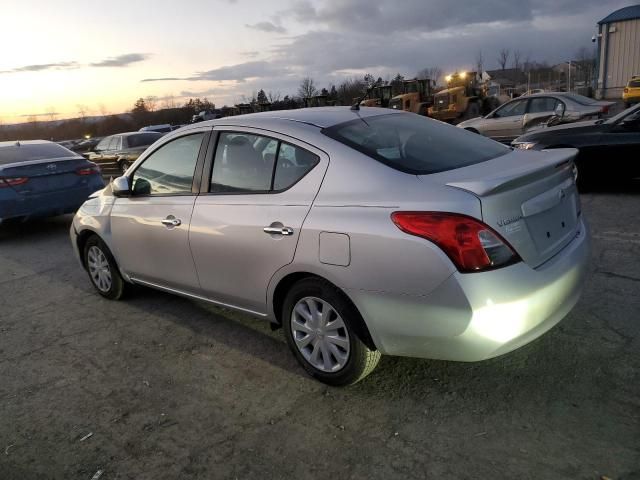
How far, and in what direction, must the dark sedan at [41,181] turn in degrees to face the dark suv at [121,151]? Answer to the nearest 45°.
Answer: approximately 45° to its right

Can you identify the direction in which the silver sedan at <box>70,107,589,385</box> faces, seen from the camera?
facing away from the viewer and to the left of the viewer

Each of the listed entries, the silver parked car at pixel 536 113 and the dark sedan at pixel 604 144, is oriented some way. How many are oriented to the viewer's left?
2

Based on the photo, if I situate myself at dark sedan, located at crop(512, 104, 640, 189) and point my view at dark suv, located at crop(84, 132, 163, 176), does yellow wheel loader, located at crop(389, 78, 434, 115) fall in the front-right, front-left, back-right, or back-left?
front-right

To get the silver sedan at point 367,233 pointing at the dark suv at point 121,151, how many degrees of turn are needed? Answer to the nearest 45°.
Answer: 0° — it already faces it

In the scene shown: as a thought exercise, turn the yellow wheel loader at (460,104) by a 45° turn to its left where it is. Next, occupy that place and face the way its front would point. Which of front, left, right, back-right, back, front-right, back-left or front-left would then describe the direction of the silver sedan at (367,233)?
front

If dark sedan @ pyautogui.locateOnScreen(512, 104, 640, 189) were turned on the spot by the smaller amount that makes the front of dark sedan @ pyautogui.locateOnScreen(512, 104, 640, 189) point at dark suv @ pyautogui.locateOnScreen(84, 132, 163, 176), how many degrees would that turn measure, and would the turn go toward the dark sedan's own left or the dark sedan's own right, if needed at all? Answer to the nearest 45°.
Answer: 0° — it already faces it

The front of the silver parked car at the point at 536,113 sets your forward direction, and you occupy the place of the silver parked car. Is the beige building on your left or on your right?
on your right

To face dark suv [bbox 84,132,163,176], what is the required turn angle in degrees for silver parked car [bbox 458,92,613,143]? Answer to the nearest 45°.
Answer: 0° — it already faces it

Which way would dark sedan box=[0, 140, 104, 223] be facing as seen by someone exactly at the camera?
facing away from the viewer and to the left of the viewer

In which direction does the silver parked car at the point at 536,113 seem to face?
to the viewer's left

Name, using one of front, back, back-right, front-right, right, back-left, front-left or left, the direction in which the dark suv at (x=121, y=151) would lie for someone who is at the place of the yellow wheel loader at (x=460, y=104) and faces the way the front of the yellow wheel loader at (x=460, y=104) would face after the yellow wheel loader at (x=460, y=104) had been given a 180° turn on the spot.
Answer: back

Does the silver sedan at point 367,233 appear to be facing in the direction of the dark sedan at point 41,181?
yes

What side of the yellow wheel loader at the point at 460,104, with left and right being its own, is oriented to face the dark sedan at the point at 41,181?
front

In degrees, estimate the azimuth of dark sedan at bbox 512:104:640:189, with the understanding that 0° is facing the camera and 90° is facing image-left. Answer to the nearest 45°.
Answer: approximately 90°

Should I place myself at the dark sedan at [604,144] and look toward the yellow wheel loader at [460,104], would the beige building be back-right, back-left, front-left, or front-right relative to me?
front-right
